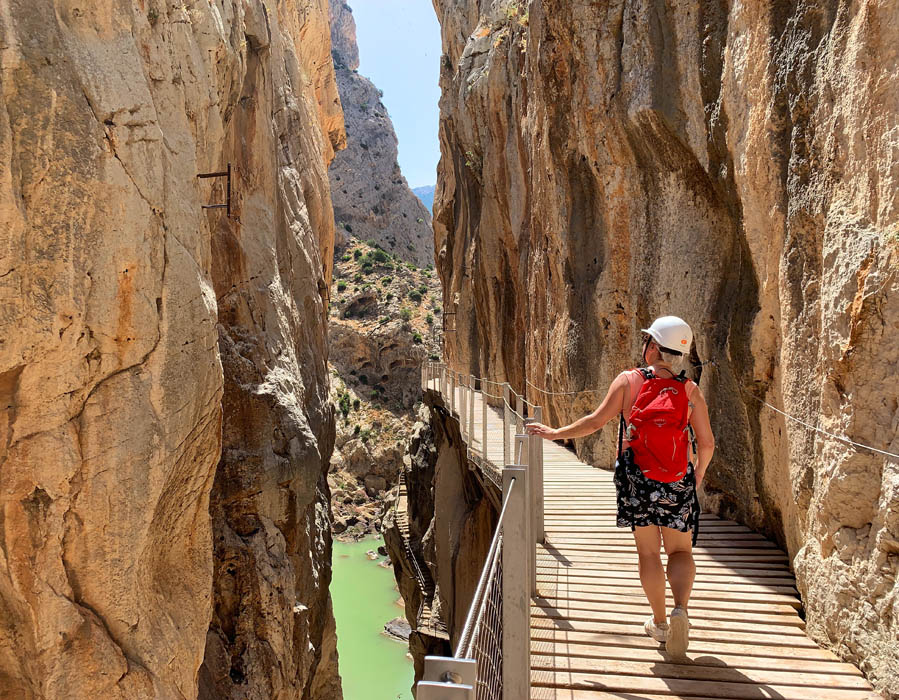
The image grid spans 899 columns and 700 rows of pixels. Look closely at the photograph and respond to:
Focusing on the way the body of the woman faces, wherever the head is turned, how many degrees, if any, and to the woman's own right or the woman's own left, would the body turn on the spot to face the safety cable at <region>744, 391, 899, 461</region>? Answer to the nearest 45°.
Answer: approximately 45° to the woman's own right

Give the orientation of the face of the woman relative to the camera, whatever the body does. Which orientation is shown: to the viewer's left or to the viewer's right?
to the viewer's left

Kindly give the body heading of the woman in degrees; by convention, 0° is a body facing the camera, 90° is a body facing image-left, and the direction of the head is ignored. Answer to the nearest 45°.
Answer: approximately 180°
